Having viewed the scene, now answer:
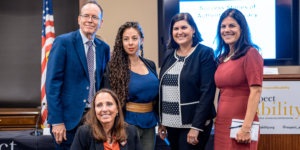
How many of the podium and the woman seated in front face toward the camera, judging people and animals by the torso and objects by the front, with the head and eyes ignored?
2

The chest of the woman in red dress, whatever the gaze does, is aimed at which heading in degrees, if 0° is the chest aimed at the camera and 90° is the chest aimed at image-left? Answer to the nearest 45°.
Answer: approximately 45°

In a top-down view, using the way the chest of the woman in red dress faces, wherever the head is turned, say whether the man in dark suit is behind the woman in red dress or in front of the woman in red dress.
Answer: in front

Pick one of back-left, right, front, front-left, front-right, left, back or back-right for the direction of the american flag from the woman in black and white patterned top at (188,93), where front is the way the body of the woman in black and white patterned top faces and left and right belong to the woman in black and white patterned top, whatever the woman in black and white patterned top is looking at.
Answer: right

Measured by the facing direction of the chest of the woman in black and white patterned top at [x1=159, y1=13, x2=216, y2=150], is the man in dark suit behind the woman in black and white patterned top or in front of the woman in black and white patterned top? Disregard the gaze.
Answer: in front

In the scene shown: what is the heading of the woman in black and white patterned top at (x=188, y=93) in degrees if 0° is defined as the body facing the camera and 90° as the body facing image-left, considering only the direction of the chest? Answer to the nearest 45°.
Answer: approximately 45°

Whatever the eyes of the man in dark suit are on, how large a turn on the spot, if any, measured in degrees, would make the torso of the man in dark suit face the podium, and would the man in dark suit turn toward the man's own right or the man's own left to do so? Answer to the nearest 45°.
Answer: approximately 45° to the man's own left
